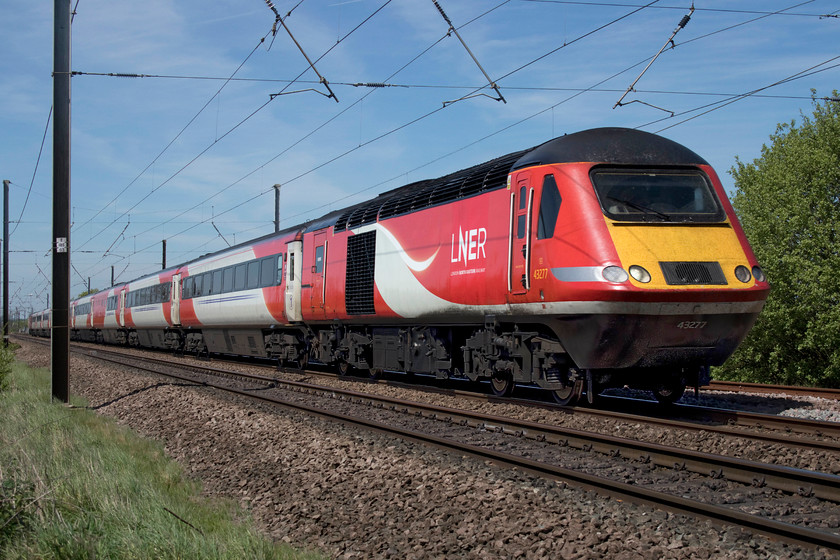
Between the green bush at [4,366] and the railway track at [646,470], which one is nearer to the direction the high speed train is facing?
the railway track

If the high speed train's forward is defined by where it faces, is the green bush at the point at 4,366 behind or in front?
behind

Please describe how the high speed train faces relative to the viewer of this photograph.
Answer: facing the viewer and to the right of the viewer

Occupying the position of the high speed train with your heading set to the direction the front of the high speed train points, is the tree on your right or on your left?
on your left
